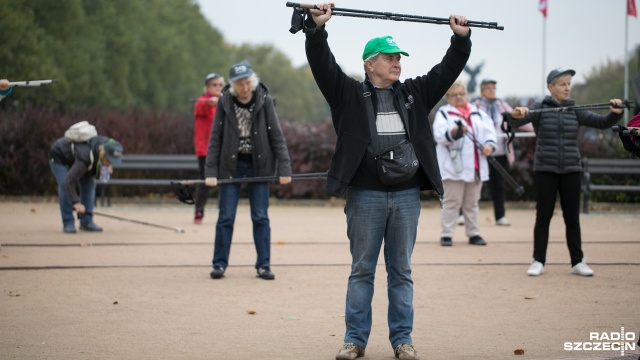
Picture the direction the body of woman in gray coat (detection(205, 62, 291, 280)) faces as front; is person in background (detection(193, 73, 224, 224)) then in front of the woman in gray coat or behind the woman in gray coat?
behind

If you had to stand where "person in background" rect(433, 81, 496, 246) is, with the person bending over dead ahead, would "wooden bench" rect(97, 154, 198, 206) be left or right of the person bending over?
right

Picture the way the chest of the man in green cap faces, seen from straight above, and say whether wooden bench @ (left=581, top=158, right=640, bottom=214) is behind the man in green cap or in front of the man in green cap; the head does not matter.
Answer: behind
